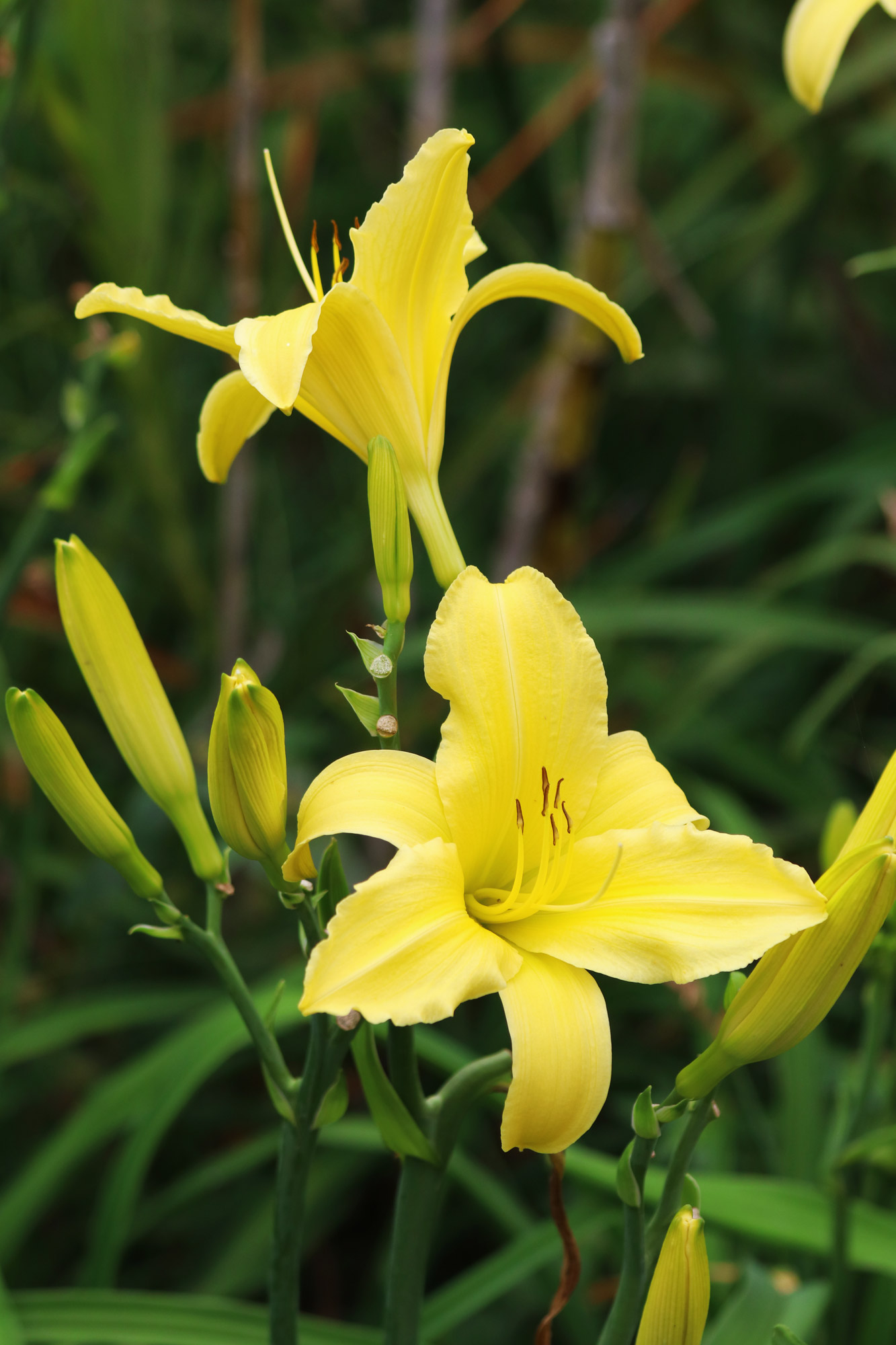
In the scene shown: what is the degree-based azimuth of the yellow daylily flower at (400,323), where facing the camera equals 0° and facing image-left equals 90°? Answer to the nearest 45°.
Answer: approximately 90°
